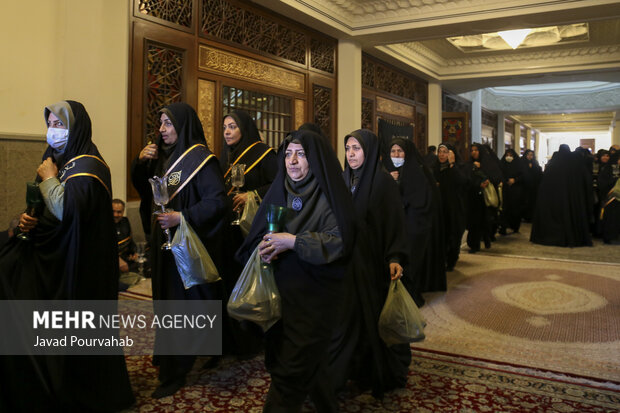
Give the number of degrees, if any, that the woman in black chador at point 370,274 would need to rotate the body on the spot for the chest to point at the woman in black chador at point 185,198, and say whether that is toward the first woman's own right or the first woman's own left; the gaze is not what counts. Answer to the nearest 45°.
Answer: approximately 45° to the first woman's own right

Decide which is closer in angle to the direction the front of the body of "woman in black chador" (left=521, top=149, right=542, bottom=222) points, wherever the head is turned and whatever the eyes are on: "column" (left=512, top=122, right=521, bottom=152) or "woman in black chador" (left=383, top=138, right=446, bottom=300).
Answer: the woman in black chador

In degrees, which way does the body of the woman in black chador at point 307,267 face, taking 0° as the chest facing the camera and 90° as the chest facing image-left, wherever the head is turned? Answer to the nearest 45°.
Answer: approximately 45°

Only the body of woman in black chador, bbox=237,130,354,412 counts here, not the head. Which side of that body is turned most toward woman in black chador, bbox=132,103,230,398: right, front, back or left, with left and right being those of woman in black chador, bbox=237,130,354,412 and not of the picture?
right

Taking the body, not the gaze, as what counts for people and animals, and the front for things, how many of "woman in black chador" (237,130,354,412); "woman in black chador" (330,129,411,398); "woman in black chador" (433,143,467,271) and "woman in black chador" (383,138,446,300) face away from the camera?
0

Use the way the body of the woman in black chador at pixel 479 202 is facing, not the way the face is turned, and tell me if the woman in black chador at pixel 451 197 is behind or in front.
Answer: in front

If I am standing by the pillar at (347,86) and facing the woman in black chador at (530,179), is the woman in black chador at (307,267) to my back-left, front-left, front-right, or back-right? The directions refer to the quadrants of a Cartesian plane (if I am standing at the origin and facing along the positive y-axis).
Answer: back-right

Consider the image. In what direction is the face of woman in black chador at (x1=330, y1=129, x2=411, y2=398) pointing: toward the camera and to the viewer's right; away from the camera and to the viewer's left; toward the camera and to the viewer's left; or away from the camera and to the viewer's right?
toward the camera and to the viewer's left

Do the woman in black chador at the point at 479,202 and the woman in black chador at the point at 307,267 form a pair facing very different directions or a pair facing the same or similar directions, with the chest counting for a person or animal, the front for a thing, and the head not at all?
same or similar directions

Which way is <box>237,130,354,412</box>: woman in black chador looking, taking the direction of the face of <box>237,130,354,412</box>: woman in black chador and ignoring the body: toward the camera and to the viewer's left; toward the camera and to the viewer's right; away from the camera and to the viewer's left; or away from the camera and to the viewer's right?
toward the camera and to the viewer's left

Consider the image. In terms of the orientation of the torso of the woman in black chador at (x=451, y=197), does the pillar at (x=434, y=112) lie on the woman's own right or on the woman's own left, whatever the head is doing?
on the woman's own right

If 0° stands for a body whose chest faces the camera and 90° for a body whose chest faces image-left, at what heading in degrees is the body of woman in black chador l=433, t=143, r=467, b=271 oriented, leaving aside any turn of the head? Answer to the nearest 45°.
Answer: approximately 45°

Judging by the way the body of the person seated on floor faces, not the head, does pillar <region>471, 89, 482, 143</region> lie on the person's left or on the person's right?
on the person's left

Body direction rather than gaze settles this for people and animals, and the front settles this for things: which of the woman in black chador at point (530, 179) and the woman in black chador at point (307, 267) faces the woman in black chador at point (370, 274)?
the woman in black chador at point (530, 179)

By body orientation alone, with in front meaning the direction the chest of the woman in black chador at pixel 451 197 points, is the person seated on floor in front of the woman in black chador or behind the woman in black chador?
in front

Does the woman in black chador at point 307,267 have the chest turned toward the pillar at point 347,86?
no

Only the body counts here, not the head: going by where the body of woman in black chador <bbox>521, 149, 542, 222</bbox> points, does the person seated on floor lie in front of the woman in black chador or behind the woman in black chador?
in front

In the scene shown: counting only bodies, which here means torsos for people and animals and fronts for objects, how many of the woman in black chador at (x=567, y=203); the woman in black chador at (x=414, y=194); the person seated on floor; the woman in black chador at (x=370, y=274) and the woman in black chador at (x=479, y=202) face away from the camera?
1

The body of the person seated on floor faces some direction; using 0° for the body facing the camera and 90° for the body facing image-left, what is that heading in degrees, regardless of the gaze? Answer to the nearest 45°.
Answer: approximately 0°

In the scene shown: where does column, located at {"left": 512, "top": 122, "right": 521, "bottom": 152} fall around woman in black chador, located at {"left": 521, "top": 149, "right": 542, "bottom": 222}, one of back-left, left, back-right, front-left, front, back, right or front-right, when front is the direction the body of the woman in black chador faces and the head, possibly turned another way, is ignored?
back

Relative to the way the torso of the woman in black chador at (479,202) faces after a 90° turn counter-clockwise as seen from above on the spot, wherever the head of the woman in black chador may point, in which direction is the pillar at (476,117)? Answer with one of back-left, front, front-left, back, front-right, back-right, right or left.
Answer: back-left
